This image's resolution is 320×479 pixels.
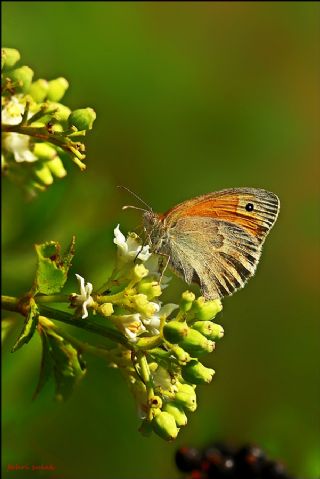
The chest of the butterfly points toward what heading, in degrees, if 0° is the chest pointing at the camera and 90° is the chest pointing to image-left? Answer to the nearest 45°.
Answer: approximately 90°
